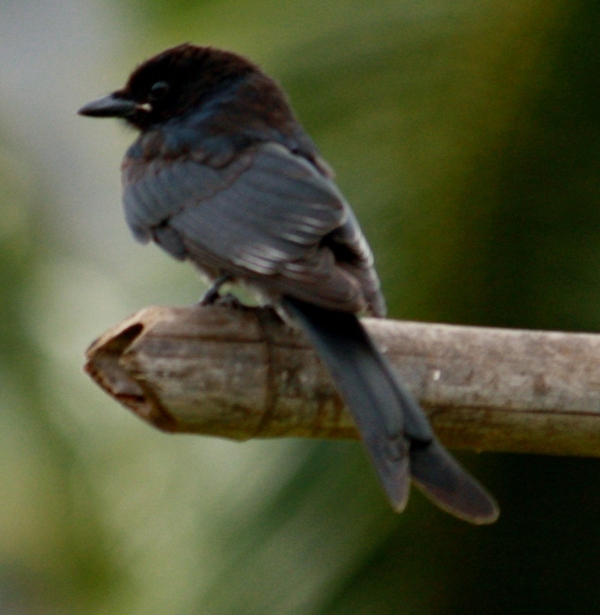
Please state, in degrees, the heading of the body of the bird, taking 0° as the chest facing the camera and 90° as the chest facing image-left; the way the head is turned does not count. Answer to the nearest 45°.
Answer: approximately 135°
